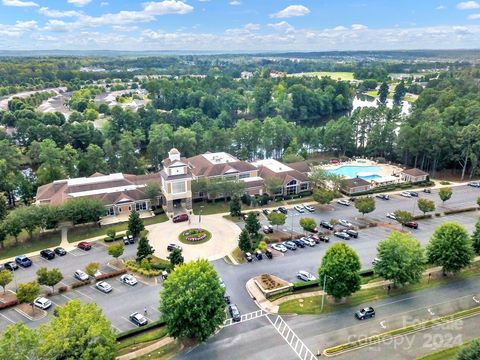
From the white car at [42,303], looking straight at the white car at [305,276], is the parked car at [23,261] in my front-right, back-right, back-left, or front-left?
back-left

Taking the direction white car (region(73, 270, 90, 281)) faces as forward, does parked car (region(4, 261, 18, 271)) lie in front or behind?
behind

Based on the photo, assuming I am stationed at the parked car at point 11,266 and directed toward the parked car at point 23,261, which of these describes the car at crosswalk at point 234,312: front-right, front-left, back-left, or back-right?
front-right

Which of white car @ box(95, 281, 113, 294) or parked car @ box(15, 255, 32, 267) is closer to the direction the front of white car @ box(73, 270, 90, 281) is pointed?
the white car

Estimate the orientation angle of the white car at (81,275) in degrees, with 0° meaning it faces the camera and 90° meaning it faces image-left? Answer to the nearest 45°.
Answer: approximately 315°

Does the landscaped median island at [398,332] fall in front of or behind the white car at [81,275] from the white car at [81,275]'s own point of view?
in front

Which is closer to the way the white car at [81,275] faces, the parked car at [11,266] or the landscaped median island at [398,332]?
the landscaped median island

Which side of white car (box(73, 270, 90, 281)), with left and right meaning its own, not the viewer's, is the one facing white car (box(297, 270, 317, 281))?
front

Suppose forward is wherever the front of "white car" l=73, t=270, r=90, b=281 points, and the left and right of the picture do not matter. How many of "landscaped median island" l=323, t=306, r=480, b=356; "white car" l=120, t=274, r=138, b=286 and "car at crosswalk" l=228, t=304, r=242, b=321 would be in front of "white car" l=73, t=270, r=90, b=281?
3

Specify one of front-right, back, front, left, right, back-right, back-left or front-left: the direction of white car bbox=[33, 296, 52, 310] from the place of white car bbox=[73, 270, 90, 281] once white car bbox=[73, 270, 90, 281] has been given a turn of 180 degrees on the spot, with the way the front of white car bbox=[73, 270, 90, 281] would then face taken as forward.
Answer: left

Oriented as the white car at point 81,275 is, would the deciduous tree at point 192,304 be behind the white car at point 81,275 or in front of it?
in front

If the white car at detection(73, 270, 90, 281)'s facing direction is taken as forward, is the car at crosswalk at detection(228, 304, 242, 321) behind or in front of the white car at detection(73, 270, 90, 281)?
in front

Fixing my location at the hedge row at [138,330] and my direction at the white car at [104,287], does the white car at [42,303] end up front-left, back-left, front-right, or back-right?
front-left

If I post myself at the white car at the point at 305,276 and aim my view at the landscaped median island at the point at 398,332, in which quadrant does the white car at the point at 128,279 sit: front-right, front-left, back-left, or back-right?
back-right

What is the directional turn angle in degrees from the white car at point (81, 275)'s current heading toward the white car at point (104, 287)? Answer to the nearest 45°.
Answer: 0° — it already faces it

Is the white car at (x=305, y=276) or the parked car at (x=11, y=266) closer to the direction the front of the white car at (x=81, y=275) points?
the white car

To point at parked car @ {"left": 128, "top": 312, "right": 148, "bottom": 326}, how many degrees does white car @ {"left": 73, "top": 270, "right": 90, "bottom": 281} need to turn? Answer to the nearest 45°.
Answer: approximately 45° to its right
